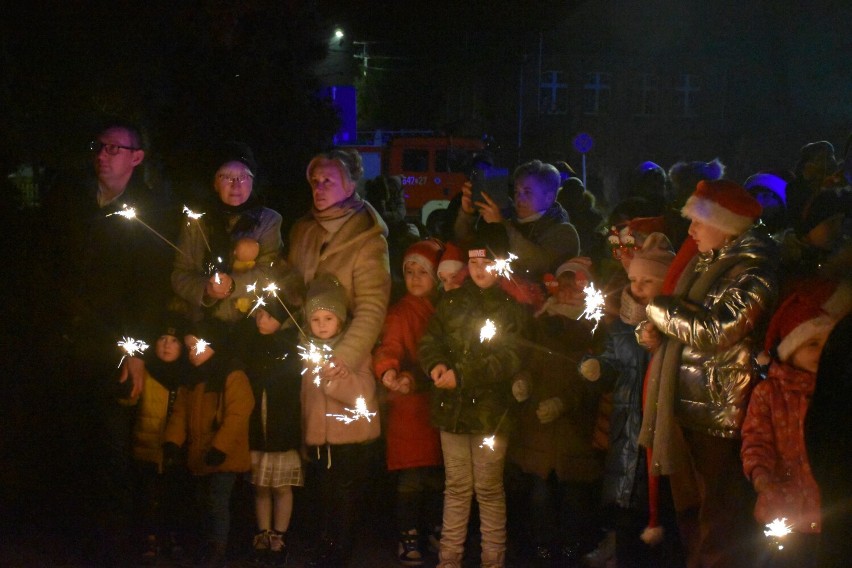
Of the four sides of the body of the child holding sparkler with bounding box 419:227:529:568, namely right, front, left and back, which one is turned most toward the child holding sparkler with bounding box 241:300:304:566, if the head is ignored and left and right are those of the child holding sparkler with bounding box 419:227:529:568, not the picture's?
right

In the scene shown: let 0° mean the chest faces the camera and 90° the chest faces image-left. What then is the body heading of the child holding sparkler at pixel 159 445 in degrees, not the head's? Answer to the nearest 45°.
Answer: approximately 0°

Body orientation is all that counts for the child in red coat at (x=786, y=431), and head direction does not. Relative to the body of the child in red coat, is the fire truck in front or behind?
behind

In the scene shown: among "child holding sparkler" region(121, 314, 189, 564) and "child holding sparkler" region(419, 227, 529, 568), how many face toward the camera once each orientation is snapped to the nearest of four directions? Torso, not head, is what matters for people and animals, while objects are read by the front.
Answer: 2

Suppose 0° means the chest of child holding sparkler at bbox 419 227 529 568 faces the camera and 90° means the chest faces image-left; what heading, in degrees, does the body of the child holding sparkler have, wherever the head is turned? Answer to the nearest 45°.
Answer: approximately 0°

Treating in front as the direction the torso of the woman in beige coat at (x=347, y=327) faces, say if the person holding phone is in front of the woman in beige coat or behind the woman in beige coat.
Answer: behind

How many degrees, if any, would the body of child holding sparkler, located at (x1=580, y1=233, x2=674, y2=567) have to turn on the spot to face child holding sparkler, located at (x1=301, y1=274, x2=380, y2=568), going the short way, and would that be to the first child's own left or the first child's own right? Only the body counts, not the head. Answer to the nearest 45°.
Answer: approximately 45° to the first child's own right

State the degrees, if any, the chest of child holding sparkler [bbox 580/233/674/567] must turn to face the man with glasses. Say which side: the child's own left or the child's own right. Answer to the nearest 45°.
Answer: approximately 45° to the child's own right

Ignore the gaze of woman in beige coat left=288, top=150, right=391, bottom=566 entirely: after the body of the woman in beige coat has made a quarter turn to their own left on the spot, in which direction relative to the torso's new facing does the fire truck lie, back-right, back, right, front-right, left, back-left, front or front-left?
back-left
